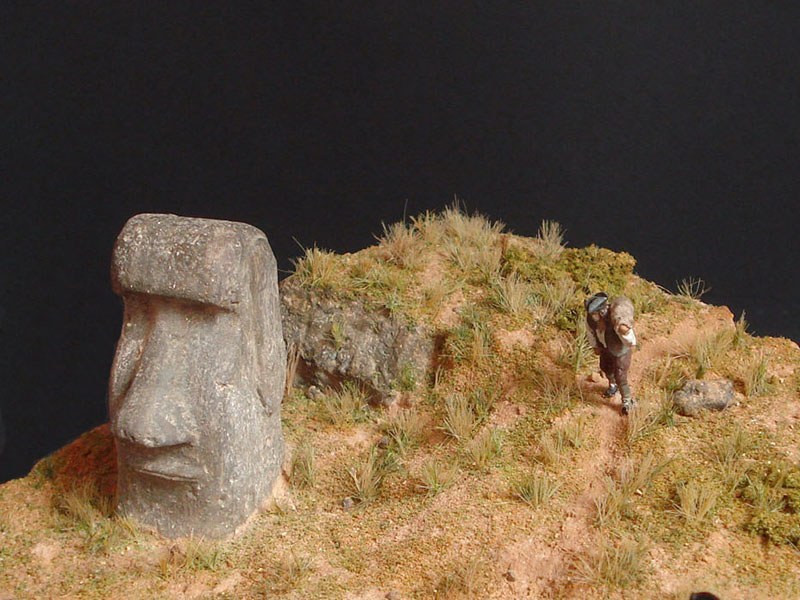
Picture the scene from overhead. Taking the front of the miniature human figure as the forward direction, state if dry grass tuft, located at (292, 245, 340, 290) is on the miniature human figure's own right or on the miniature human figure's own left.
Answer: on the miniature human figure's own right

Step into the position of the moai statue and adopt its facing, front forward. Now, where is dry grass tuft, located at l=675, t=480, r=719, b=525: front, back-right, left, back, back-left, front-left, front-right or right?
back-left

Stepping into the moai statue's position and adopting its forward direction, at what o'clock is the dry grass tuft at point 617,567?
The dry grass tuft is roughly at 8 o'clock from the moai statue.

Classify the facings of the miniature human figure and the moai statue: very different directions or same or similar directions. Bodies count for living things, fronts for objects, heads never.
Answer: same or similar directions

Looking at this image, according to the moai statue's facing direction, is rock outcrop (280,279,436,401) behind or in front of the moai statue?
behind

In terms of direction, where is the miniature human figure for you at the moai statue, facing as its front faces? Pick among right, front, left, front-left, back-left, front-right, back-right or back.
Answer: back-left

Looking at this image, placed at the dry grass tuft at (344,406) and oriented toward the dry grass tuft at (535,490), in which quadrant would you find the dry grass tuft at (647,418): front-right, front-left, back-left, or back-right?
front-left

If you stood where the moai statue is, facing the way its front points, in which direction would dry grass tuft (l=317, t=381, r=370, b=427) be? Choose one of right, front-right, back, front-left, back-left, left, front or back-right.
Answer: back

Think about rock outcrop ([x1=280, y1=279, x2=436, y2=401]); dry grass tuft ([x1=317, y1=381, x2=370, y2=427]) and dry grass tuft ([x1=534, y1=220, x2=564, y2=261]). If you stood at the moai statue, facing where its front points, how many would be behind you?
3

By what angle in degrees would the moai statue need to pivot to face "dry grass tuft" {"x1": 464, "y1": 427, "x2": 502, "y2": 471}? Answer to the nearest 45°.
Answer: approximately 135° to its left

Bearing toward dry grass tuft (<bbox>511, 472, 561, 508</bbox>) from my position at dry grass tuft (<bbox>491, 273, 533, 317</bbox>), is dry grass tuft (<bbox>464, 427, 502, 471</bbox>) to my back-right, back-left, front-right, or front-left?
front-right

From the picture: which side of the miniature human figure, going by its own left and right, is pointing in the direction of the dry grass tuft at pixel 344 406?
right

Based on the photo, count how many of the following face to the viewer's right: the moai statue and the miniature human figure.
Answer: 0

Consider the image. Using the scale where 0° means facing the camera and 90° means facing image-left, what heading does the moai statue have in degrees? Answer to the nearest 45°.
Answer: approximately 45°

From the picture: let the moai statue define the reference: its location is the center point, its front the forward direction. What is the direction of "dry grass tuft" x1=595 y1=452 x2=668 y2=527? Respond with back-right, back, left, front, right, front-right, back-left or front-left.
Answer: back-left
